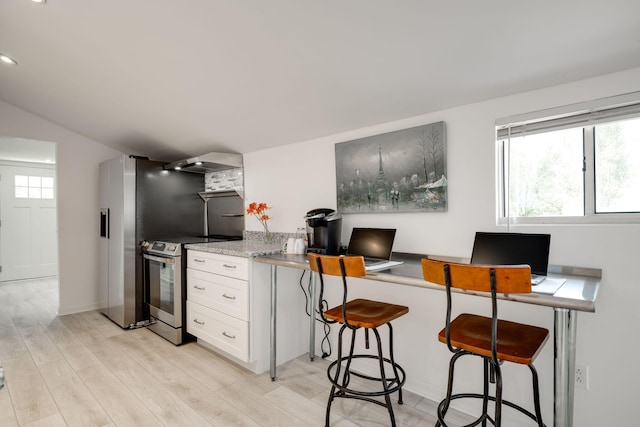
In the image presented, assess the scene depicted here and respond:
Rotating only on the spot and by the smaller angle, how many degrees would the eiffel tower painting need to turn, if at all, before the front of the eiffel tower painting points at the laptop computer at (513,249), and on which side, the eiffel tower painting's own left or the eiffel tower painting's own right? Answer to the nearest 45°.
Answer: approximately 90° to the eiffel tower painting's own left

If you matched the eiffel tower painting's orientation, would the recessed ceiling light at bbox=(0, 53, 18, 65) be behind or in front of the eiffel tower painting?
in front

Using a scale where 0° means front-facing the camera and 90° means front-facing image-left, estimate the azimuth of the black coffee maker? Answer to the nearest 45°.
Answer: approximately 45°

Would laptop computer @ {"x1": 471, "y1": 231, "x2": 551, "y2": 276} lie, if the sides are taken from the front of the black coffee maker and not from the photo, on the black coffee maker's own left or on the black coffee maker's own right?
on the black coffee maker's own left

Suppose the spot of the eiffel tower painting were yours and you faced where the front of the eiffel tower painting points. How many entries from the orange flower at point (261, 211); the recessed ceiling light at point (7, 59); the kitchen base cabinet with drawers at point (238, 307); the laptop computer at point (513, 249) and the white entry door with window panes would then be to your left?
1

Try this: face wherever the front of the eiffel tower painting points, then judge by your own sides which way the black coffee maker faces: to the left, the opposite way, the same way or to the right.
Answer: the same way

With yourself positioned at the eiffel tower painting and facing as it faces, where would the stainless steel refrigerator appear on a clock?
The stainless steel refrigerator is roughly at 2 o'clock from the eiffel tower painting.

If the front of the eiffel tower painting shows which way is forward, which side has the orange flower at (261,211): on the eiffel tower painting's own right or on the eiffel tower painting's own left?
on the eiffel tower painting's own right

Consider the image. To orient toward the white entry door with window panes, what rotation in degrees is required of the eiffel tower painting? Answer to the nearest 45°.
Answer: approximately 45° to its right

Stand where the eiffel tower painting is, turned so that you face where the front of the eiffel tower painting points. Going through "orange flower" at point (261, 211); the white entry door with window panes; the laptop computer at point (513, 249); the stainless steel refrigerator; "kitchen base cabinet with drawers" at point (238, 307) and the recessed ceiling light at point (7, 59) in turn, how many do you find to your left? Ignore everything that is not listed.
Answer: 1

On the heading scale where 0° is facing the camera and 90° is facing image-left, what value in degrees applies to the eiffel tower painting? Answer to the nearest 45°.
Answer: approximately 45°
